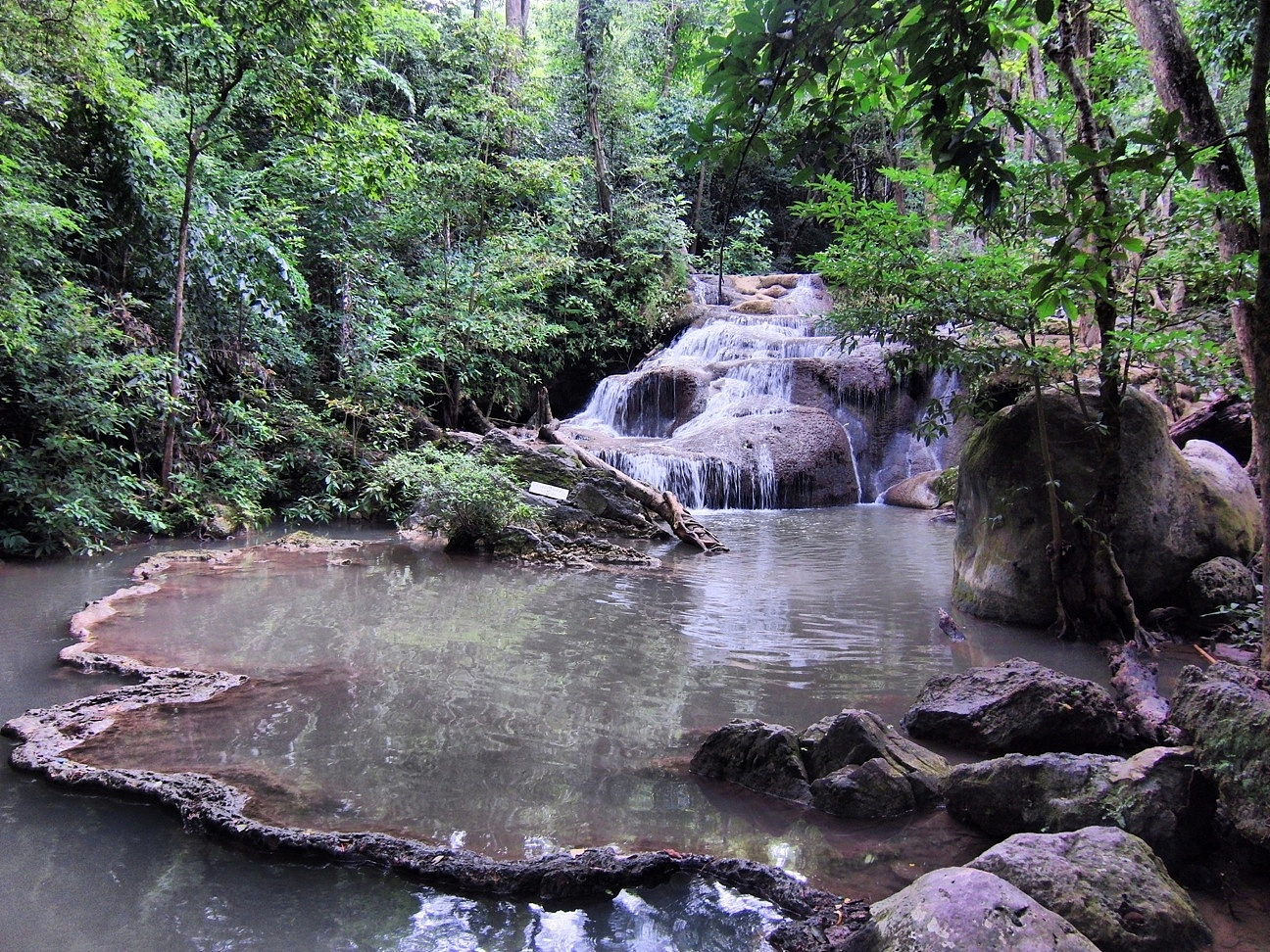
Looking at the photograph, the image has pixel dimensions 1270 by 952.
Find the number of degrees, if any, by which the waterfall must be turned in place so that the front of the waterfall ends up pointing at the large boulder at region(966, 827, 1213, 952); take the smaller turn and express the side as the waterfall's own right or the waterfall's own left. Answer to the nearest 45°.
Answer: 0° — it already faces it

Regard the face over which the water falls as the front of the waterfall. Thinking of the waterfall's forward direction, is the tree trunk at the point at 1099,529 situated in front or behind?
in front

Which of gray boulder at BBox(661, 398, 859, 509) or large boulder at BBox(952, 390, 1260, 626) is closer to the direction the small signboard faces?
the large boulder

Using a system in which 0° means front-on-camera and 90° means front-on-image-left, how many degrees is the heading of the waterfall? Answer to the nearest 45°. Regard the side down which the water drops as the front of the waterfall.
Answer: approximately 0°

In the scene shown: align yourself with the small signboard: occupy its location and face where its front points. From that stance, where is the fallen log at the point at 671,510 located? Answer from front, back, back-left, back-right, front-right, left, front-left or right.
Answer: left

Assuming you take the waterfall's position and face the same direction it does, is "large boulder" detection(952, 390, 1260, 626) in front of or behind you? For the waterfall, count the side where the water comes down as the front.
in front

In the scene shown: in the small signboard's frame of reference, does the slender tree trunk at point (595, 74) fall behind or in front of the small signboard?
behind

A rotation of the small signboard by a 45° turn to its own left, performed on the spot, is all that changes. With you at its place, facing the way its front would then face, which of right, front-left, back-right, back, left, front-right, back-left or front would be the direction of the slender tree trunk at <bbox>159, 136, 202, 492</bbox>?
back-right

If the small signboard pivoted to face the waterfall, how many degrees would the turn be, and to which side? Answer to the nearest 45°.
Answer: approximately 135° to its left

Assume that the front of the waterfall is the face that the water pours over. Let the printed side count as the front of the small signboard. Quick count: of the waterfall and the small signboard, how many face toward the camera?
2

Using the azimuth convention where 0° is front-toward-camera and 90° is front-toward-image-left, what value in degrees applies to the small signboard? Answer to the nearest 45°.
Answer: approximately 0°

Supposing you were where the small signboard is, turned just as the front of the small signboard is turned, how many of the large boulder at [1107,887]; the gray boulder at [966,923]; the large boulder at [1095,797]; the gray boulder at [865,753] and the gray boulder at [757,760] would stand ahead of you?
5
